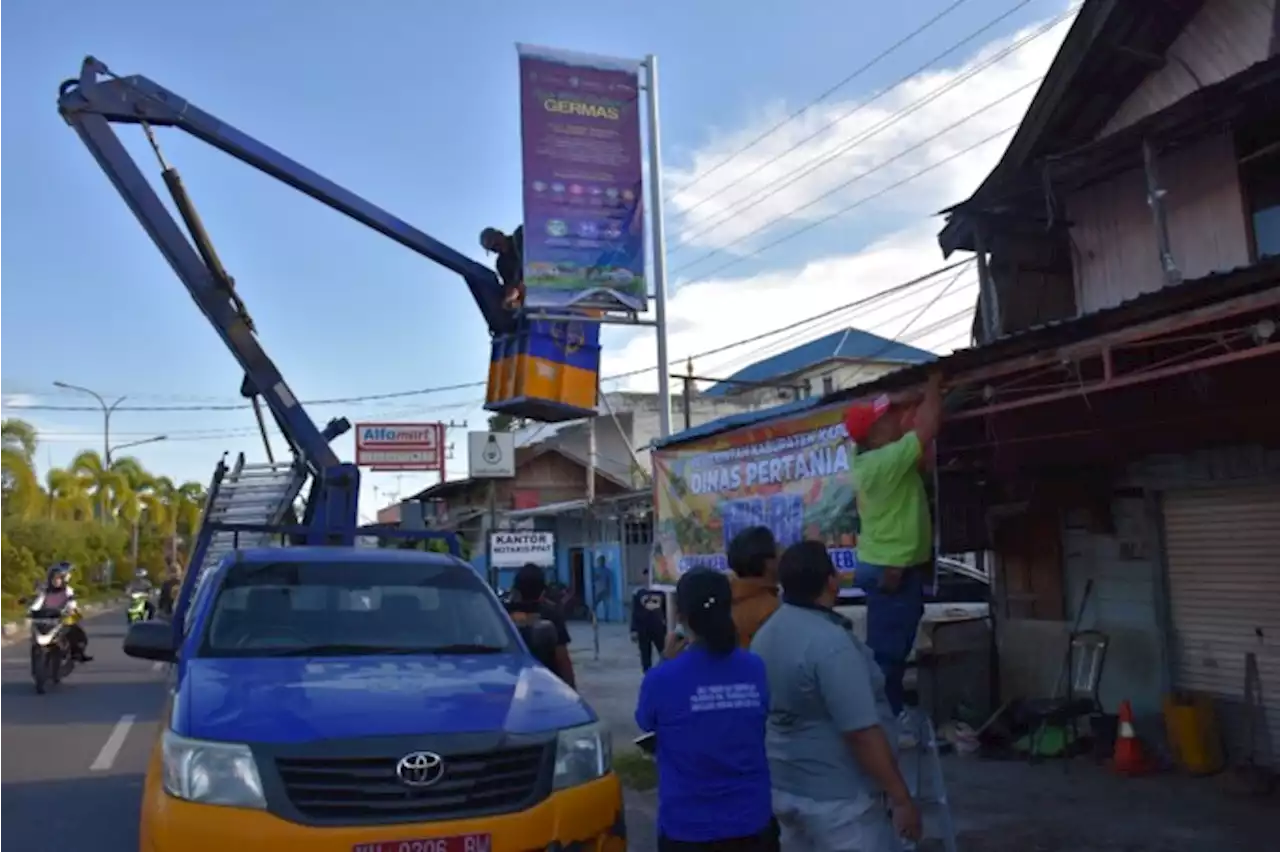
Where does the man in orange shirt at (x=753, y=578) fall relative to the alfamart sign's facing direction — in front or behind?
in front

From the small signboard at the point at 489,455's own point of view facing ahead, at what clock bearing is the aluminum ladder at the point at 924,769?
The aluminum ladder is roughly at 12 o'clock from the small signboard.

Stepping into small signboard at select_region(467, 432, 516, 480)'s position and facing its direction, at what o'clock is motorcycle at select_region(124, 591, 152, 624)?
The motorcycle is roughly at 2 o'clock from the small signboard.

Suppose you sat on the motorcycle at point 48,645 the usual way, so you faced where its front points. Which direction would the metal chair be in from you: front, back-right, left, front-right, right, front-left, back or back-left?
left

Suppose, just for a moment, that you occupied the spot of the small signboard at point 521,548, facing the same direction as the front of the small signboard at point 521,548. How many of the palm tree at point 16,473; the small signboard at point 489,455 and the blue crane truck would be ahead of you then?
1

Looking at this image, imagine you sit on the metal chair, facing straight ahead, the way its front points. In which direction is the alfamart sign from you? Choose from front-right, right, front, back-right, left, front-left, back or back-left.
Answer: right

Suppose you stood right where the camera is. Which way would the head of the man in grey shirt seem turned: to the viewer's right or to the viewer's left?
to the viewer's right

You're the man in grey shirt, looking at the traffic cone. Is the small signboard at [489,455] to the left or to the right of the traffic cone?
left

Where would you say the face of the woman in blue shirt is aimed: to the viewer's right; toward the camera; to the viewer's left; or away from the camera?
away from the camera

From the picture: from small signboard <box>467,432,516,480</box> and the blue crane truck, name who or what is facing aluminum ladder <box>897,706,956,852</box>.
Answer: the small signboard

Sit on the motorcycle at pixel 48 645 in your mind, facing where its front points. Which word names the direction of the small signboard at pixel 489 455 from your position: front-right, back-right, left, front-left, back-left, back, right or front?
back

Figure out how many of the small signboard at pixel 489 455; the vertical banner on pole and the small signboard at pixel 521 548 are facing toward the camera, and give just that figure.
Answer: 3

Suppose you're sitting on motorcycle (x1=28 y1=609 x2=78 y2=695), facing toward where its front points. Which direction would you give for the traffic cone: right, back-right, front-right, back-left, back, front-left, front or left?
left

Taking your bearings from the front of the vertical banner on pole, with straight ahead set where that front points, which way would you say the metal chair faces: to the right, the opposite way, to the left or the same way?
to the right

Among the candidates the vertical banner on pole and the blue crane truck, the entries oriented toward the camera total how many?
2
